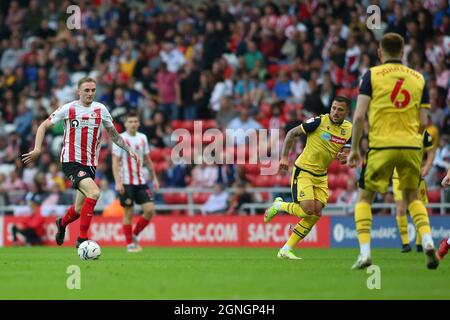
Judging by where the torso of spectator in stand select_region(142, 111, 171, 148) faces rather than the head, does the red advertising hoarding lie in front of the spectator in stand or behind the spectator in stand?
in front

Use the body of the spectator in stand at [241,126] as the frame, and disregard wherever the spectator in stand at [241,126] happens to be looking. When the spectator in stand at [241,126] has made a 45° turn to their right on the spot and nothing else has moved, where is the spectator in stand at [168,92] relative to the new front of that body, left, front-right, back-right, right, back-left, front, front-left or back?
right

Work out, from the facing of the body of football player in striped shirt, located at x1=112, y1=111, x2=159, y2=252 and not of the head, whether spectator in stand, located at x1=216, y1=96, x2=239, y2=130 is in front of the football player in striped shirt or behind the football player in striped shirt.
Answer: behind

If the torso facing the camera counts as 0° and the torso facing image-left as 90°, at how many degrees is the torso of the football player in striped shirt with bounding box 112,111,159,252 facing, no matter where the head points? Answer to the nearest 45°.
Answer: approximately 0°

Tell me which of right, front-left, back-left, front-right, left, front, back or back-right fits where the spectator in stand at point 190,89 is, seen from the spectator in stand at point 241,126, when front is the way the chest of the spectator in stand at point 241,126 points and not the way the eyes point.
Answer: back-right

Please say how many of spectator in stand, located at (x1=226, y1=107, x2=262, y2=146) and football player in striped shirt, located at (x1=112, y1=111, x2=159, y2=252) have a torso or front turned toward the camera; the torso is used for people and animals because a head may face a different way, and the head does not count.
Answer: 2

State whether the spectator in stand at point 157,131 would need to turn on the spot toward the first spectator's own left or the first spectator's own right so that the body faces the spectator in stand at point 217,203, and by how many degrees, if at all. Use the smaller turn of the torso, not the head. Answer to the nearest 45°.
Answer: approximately 45° to the first spectator's own left

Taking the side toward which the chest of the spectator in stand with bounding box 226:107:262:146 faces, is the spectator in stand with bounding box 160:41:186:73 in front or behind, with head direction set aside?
behind
